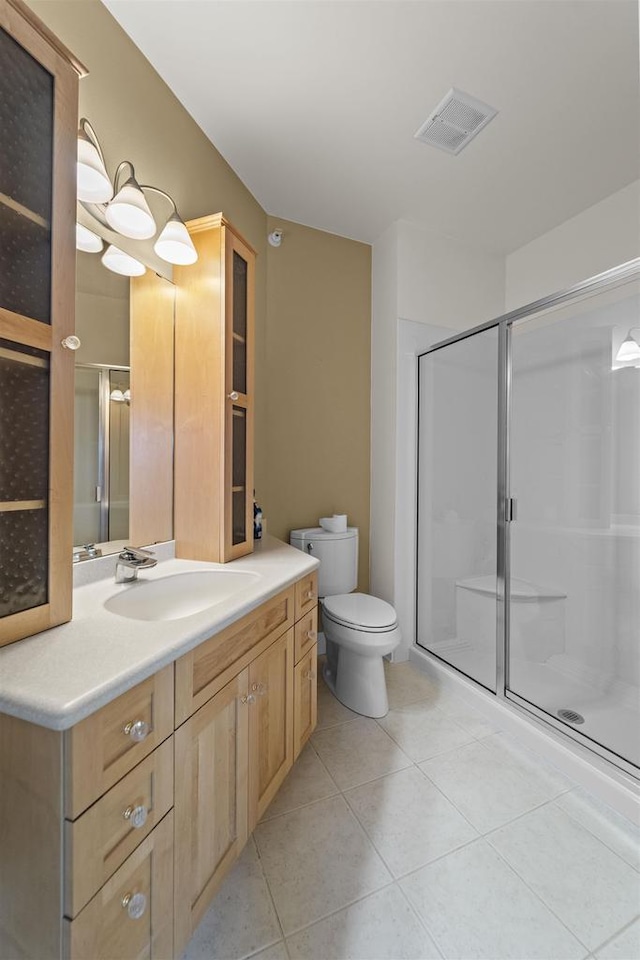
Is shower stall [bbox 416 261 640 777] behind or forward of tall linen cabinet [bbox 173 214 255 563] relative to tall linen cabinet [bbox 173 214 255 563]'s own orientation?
forward

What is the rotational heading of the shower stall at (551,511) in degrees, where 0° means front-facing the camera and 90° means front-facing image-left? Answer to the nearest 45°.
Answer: approximately 45°

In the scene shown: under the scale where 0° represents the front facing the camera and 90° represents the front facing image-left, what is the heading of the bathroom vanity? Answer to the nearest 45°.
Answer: approximately 315°

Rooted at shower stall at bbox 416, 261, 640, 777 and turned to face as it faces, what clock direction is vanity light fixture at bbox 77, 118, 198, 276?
The vanity light fixture is roughly at 12 o'clock from the shower stall.

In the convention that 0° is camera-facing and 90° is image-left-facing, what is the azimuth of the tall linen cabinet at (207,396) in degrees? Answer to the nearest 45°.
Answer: approximately 315°

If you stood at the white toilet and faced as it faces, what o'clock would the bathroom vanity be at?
The bathroom vanity is roughly at 2 o'clock from the white toilet.

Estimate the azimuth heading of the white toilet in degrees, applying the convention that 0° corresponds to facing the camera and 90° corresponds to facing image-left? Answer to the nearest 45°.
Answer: approximately 315°

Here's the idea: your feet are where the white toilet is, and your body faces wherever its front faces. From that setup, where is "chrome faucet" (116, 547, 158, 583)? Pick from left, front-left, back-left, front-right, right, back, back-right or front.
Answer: right
